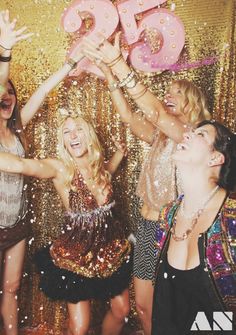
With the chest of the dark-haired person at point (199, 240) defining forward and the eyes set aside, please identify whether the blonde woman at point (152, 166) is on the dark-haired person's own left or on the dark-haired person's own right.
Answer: on the dark-haired person's own right

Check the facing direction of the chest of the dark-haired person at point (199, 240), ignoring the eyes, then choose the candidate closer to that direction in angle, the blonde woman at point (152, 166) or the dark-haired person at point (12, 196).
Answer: the dark-haired person

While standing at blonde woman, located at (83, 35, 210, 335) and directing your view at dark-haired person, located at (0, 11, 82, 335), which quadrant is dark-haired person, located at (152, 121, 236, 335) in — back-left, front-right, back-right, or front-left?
back-left

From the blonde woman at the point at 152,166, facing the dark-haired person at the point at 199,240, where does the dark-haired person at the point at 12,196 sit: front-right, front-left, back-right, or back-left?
back-right

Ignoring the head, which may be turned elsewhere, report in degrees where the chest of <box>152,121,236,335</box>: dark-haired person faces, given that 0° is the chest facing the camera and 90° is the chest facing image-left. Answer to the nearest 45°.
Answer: approximately 45°

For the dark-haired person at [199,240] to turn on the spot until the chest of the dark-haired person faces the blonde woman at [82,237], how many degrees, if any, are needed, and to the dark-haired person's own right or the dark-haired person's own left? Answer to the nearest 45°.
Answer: approximately 90° to the dark-haired person's own right

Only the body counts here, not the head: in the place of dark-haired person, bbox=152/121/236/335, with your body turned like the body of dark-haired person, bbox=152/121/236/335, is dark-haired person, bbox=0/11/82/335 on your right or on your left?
on your right
